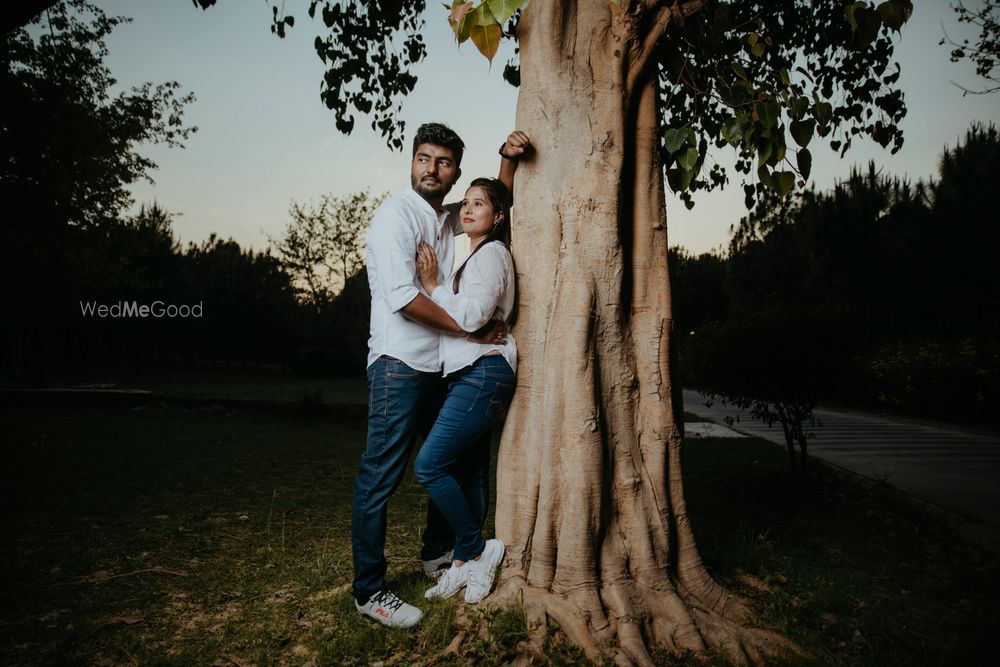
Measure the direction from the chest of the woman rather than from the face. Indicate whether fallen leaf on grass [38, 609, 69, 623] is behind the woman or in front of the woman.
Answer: in front

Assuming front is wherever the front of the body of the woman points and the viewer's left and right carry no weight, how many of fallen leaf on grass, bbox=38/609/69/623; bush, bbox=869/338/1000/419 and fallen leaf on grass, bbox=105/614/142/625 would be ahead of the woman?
2

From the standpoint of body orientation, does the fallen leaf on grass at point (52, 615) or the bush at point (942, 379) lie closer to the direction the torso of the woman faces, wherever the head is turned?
the fallen leaf on grass

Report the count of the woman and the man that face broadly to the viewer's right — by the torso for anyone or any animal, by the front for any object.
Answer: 1

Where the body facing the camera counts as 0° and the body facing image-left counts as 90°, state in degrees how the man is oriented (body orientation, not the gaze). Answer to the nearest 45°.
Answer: approximately 270°

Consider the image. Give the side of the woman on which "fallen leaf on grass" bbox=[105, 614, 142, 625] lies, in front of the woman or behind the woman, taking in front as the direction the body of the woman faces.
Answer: in front

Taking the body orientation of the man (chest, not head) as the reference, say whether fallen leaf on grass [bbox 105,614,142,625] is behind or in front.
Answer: behind

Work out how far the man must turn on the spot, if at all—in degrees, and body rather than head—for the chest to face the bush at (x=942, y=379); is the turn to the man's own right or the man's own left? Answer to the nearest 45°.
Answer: approximately 45° to the man's own left
